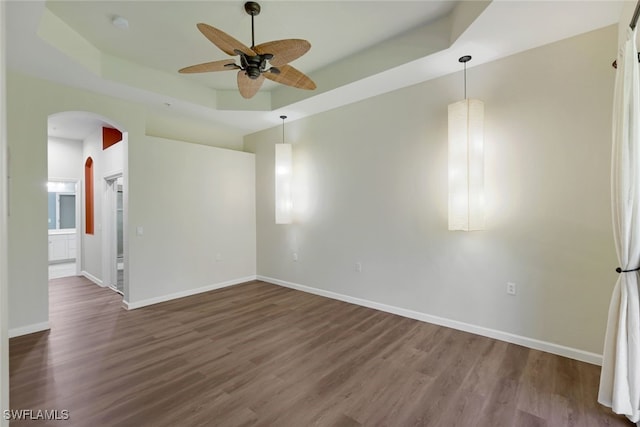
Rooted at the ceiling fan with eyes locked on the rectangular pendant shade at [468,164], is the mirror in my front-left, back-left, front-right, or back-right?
back-left

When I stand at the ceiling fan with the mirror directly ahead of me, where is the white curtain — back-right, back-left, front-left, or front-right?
back-right

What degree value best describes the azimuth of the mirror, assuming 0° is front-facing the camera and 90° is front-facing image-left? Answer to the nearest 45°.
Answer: approximately 0°

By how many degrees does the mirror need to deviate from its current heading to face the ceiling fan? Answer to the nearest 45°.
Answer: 0° — it already faces it

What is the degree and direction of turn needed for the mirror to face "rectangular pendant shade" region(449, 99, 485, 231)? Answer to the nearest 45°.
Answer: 0° — it already faces it
